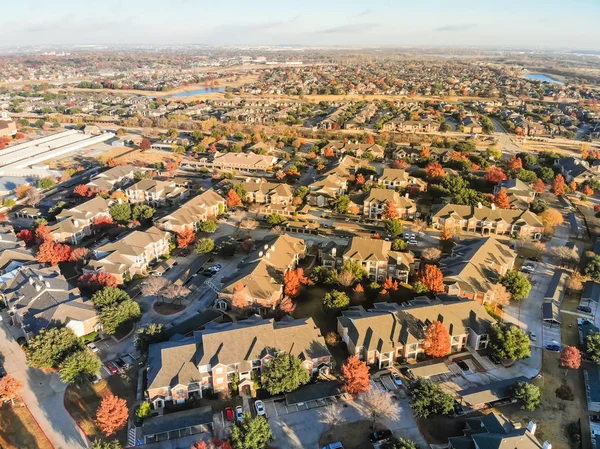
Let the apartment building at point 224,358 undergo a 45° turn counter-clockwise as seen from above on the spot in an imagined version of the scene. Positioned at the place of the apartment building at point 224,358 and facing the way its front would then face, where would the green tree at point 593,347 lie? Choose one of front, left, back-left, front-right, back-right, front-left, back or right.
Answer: front-left

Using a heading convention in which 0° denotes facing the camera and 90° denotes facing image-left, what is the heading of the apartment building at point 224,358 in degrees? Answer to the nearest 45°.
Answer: approximately 0°

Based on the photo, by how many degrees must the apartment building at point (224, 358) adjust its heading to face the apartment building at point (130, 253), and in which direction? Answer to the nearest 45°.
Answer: approximately 135° to its right

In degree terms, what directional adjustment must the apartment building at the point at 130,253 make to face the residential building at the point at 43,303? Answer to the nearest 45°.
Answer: approximately 90° to its right

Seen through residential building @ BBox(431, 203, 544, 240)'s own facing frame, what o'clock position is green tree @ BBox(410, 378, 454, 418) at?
The green tree is roughly at 12 o'clock from the residential building.

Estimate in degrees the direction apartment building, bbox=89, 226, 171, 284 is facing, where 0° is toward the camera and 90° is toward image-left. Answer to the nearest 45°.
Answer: approximately 315°

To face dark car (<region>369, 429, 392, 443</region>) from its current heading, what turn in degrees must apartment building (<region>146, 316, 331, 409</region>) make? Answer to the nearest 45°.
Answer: approximately 45° to its left

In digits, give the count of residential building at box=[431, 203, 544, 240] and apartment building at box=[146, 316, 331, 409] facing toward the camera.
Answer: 2

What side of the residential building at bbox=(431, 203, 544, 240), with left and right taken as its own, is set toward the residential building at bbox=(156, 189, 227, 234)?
right
